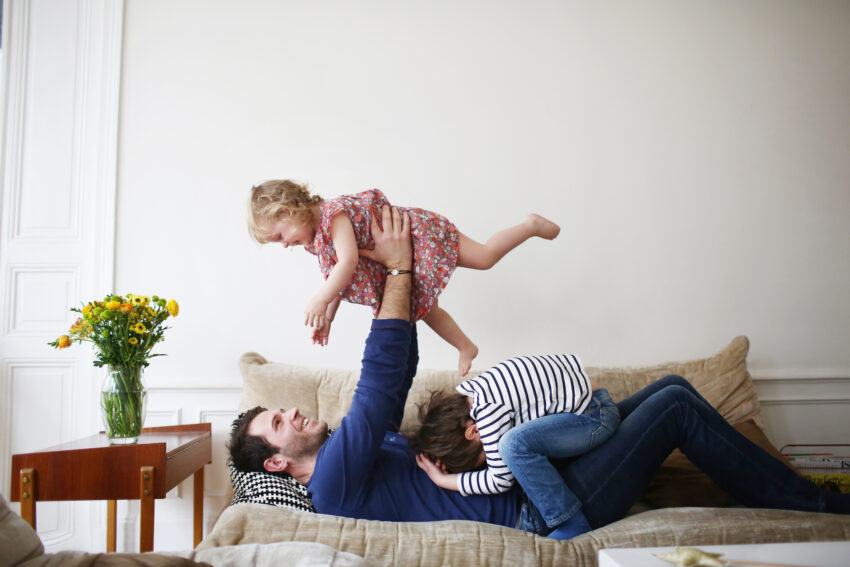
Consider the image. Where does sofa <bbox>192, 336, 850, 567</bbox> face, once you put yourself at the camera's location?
facing the viewer
